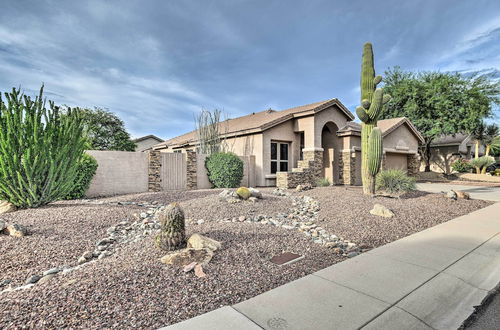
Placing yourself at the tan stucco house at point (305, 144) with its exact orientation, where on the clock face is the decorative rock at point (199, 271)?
The decorative rock is roughly at 2 o'clock from the tan stucco house.

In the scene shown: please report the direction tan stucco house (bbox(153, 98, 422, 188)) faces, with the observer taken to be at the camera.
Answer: facing the viewer and to the right of the viewer

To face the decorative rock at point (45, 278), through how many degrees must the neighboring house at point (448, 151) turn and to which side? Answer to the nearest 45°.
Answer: approximately 45° to its right

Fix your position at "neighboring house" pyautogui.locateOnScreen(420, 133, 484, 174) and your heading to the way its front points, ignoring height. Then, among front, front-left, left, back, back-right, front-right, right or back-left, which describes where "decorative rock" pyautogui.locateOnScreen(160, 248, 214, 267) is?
front-right

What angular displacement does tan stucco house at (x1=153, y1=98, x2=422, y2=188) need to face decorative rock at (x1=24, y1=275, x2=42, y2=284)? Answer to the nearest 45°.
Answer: approximately 45° to its right

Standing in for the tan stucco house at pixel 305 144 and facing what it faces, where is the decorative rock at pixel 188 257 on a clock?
The decorative rock is roughly at 2 o'clock from the tan stucco house.

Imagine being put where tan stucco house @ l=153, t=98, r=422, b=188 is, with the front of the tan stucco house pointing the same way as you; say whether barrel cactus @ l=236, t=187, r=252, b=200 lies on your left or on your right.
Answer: on your right

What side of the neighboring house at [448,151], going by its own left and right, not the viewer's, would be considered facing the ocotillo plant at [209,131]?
right

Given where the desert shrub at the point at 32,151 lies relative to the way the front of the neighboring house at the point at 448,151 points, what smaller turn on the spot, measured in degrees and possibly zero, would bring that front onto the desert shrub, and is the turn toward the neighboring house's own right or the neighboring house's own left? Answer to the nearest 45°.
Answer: approximately 45° to the neighboring house's own right

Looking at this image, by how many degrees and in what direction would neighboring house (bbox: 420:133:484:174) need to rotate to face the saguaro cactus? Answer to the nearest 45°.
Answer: approximately 45° to its right

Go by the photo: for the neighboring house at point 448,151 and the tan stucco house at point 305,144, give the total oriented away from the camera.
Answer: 0

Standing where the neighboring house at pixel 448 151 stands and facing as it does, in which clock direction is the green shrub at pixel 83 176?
The green shrub is roughly at 2 o'clock from the neighboring house.
